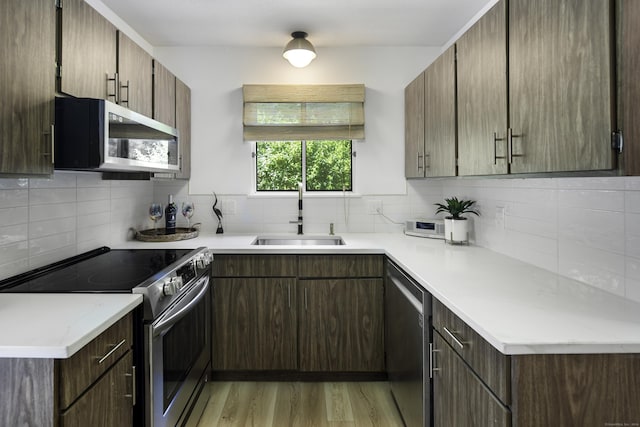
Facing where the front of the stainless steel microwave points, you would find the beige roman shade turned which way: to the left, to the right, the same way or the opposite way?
to the right

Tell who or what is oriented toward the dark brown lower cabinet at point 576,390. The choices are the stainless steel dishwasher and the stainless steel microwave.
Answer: the stainless steel microwave

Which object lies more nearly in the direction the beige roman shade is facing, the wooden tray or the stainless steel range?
the stainless steel range

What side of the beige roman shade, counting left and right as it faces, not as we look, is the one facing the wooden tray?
right

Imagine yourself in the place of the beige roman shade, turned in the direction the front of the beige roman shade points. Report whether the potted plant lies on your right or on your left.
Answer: on your left

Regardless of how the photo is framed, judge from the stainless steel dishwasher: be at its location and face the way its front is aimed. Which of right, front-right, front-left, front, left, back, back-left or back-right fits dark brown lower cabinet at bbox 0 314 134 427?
front-left

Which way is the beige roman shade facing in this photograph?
toward the camera

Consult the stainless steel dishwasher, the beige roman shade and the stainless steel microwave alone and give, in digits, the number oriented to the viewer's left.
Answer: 1

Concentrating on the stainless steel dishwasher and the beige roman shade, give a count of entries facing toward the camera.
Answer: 1

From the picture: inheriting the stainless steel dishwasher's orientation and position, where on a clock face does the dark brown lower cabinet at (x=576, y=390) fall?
The dark brown lower cabinet is roughly at 8 o'clock from the stainless steel dishwasher.

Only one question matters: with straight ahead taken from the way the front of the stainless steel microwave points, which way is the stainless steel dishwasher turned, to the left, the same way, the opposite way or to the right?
the opposite way

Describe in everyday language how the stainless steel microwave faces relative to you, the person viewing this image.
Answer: facing the viewer and to the right of the viewer

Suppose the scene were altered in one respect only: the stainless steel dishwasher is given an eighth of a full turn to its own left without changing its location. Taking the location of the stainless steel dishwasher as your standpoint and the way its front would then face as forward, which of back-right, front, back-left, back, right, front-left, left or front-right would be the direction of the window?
right

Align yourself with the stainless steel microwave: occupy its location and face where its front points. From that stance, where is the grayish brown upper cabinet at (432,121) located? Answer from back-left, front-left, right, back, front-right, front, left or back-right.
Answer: front-left

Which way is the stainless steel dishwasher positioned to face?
to the viewer's left

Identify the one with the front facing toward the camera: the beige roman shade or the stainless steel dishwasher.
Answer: the beige roman shade

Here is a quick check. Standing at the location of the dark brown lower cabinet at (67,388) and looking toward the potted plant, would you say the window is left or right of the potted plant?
left
